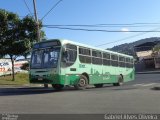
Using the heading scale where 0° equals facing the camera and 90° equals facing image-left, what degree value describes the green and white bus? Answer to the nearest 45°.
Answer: approximately 45°

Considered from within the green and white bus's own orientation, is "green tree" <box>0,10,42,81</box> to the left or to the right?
on its right
